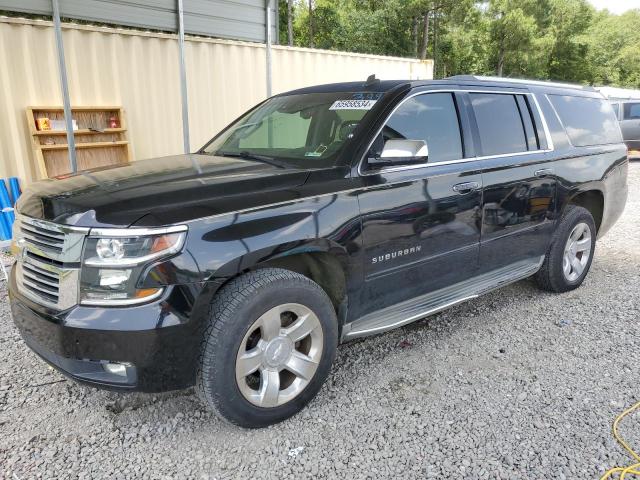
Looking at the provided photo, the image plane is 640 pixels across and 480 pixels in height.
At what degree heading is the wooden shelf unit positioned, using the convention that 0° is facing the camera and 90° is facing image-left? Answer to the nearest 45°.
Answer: approximately 0°

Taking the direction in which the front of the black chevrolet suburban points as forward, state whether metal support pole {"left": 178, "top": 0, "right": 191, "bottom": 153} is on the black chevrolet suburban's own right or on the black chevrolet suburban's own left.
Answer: on the black chevrolet suburban's own right

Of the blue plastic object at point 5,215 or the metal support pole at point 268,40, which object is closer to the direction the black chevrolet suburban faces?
the blue plastic object

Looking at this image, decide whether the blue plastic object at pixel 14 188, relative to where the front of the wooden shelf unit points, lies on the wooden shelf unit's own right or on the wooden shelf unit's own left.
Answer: on the wooden shelf unit's own right

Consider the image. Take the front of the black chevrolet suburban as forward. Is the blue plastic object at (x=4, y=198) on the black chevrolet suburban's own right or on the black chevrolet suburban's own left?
on the black chevrolet suburban's own right

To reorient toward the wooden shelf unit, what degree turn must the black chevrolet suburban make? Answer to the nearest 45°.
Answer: approximately 90° to its right

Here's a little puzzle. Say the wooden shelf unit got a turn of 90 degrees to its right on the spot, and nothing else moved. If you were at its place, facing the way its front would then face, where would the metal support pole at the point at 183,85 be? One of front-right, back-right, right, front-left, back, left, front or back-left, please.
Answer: back

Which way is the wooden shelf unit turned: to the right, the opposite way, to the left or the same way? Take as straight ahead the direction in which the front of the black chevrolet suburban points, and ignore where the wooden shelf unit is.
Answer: to the left

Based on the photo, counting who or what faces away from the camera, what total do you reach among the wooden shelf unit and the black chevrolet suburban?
0

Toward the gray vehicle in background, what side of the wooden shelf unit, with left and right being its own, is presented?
left

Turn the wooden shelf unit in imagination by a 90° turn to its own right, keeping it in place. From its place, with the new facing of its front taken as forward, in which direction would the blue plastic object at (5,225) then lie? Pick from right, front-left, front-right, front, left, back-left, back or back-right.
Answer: front-left

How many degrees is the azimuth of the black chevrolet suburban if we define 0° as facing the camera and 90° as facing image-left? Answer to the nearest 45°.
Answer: approximately 45°

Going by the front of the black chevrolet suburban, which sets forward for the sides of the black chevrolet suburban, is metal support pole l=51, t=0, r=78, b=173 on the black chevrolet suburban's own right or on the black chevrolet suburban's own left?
on the black chevrolet suburban's own right
